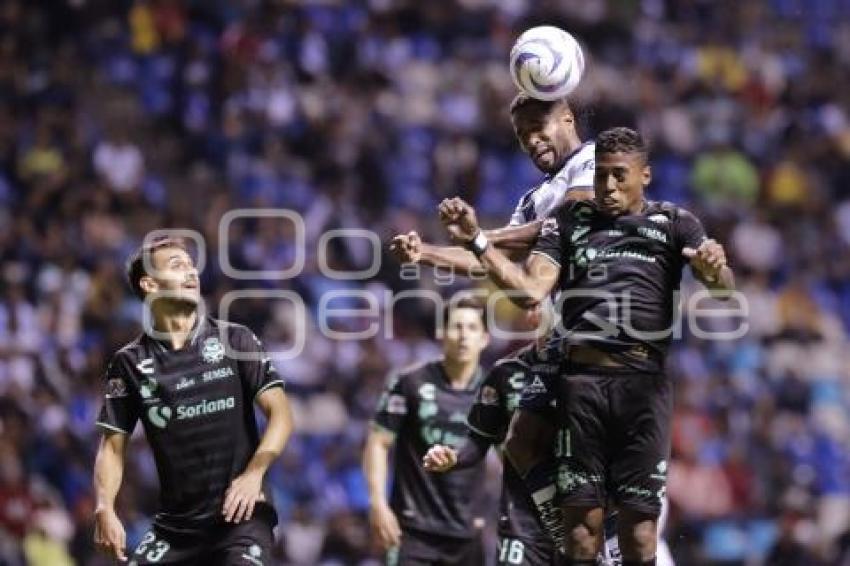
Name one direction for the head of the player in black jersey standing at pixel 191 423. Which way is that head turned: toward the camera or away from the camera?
toward the camera

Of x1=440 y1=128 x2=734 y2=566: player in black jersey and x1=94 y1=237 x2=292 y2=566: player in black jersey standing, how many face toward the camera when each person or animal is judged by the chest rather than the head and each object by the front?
2

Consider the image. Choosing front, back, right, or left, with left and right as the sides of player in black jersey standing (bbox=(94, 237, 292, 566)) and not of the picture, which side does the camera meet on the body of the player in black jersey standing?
front

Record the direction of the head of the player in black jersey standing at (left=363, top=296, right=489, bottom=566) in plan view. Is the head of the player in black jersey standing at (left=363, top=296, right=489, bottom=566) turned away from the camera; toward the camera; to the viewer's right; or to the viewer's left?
toward the camera

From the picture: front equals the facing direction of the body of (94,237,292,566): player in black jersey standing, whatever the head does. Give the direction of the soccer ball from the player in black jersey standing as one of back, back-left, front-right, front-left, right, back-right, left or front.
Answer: left

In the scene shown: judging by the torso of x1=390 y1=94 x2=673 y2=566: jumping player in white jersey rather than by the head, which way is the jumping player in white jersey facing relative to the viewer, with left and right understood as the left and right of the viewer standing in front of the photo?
facing the viewer and to the left of the viewer

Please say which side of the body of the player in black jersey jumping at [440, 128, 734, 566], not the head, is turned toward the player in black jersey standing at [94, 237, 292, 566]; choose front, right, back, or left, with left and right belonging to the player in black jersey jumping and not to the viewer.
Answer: right

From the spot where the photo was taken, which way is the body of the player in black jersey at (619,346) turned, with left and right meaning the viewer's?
facing the viewer

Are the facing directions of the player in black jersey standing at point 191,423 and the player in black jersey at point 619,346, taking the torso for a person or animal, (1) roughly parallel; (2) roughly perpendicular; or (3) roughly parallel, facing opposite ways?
roughly parallel

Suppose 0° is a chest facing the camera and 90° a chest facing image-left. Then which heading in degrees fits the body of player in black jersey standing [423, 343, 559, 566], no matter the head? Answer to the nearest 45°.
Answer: approximately 45°
